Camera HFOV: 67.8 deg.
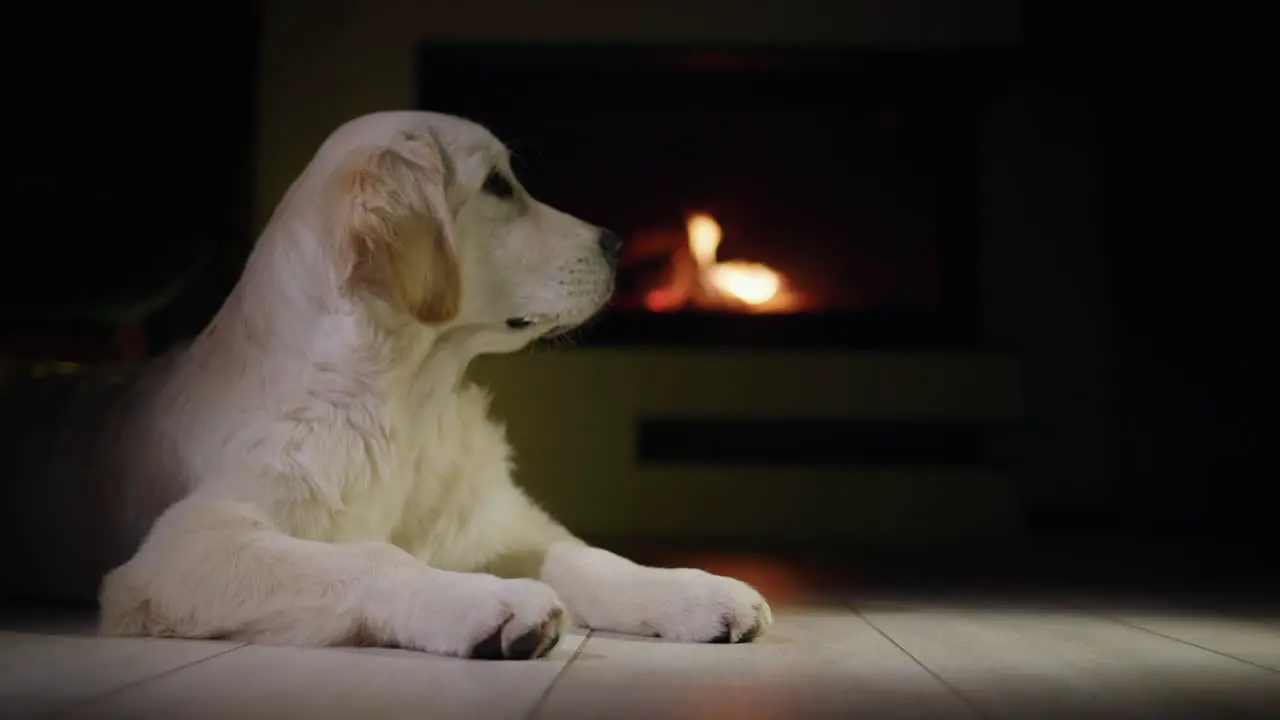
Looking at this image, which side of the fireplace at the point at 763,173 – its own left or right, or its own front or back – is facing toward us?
front

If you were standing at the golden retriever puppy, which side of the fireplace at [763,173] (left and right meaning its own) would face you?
front
